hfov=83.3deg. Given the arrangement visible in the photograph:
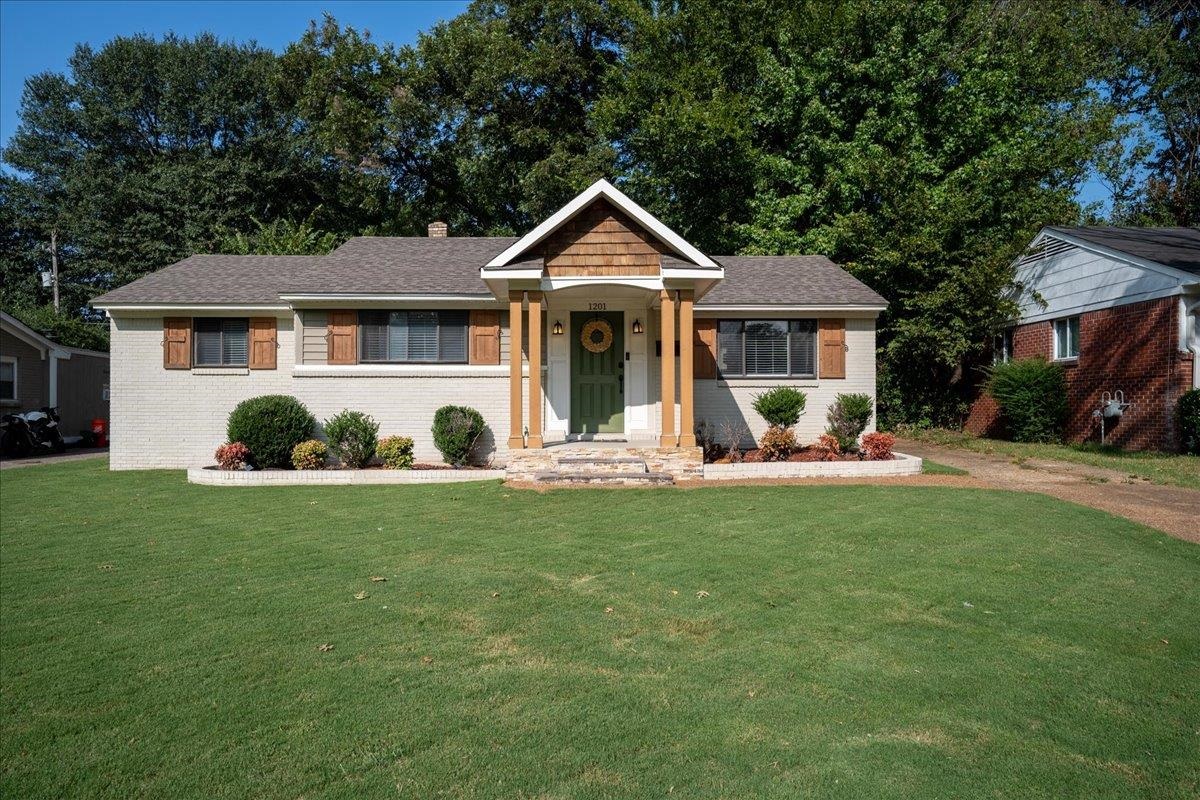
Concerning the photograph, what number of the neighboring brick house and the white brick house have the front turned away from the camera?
0

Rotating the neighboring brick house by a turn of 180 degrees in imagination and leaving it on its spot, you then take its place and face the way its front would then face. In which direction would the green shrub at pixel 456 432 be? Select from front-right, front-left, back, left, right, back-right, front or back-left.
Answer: left

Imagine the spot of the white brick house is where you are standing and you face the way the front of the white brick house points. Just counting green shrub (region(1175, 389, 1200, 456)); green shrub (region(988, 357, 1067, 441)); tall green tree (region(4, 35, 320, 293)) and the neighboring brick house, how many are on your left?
3

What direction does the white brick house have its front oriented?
toward the camera

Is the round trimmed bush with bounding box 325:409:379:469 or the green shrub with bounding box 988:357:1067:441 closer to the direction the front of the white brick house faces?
the round trimmed bush

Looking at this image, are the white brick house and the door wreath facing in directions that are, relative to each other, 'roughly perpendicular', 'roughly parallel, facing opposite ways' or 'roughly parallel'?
roughly parallel

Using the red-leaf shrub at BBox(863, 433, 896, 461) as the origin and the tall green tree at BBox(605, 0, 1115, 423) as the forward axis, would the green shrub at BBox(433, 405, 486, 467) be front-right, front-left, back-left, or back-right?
back-left

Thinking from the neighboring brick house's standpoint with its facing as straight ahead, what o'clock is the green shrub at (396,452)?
The green shrub is roughly at 3 o'clock from the neighboring brick house.

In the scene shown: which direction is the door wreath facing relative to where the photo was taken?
toward the camera

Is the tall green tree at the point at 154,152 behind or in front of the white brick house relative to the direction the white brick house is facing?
behind

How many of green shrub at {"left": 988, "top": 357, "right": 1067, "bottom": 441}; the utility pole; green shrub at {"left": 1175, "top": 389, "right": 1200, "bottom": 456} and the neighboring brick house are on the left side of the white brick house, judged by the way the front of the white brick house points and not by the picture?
3

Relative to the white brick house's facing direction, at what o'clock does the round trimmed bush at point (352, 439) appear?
The round trimmed bush is roughly at 2 o'clock from the white brick house.

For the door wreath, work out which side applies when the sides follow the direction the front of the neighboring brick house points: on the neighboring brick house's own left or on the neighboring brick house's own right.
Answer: on the neighboring brick house's own right

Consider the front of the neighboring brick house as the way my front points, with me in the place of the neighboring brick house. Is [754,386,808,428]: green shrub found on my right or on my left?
on my right

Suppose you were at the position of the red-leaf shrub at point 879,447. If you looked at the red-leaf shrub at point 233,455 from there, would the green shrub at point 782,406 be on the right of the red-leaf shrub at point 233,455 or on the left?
right

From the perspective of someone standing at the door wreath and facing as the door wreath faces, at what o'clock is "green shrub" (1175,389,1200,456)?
The green shrub is roughly at 9 o'clock from the door wreath.
